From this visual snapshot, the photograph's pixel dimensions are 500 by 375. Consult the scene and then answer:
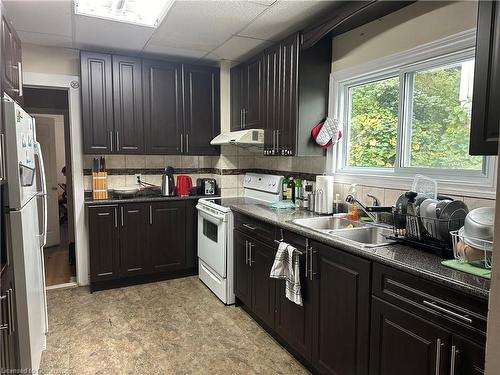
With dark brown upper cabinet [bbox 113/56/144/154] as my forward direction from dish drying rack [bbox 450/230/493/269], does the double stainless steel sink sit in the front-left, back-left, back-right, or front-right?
front-right

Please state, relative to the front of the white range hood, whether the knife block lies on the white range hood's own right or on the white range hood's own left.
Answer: on the white range hood's own right

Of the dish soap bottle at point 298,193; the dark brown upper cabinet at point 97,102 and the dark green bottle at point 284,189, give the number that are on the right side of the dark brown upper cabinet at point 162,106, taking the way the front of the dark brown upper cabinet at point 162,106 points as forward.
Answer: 1

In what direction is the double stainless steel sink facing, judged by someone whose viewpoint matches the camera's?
facing the viewer and to the left of the viewer

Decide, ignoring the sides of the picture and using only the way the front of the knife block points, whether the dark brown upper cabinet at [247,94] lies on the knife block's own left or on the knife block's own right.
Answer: on the knife block's own left

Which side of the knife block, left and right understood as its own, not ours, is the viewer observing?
front

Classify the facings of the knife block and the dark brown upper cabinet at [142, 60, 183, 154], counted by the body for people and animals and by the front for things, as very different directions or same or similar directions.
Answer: same or similar directions

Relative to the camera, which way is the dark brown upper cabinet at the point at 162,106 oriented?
toward the camera

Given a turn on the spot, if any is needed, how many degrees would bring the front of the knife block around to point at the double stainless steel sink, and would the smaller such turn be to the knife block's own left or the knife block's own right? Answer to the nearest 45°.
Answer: approximately 45° to the knife block's own left

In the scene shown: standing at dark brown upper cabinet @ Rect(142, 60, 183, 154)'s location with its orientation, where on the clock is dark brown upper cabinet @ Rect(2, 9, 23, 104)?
dark brown upper cabinet @ Rect(2, 9, 23, 104) is roughly at 1 o'clock from dark brown upper cabinet @ Rect(142, 60, 183, 154).

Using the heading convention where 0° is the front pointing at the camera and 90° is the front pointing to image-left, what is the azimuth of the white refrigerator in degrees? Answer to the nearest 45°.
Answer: approximately 270°
